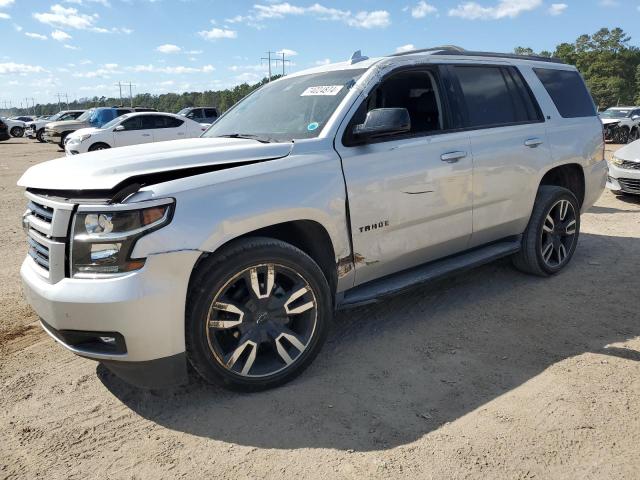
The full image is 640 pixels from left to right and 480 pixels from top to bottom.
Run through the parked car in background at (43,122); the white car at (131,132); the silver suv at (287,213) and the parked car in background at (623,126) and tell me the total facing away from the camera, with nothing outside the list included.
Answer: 0

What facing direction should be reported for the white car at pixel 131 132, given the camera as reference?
facing to the left of the viewer

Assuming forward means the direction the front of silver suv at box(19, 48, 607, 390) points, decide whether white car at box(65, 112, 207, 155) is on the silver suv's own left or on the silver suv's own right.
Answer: on the silver suv's own right

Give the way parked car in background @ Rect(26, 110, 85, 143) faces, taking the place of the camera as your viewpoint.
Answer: facing the viewer and to the left of the viewer

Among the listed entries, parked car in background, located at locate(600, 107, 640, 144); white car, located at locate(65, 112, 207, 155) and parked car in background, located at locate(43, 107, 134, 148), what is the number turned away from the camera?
0

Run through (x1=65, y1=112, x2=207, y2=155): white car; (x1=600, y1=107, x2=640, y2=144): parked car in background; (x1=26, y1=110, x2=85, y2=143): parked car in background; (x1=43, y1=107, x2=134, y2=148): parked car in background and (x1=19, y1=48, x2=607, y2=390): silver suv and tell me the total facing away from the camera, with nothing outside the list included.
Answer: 0

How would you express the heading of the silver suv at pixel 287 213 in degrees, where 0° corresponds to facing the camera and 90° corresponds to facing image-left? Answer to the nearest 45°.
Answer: approximately 45°

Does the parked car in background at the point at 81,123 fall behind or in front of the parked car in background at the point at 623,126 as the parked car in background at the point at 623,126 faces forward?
in front

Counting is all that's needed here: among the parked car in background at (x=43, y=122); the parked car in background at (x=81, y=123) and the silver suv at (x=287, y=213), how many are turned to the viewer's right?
0
